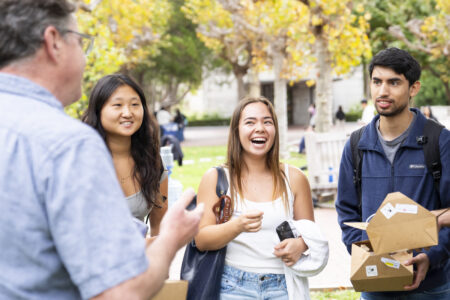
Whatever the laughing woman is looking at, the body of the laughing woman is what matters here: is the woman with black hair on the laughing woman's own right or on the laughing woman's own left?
on the laughing woman's own right

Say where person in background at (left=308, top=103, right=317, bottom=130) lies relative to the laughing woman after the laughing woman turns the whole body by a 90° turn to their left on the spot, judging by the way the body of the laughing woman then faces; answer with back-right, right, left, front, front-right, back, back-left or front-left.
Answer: left

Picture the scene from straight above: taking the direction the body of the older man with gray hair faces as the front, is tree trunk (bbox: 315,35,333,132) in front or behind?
in front

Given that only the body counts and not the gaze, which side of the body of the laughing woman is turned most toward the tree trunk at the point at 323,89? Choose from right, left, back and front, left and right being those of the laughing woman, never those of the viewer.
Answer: back

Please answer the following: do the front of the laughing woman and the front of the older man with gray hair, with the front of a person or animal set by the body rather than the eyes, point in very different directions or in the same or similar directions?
very different directions

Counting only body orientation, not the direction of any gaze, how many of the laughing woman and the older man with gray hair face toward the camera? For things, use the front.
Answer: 1

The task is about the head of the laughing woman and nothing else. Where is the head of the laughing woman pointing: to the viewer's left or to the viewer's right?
to the viewer's left

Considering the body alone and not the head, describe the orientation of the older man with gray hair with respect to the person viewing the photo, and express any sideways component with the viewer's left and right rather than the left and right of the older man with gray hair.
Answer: facing away from the viewer and to the right of the viewer

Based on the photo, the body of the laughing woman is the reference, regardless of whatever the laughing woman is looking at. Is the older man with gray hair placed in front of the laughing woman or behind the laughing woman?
in front

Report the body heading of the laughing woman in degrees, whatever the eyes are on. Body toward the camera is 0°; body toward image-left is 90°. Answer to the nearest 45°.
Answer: approximately 0°

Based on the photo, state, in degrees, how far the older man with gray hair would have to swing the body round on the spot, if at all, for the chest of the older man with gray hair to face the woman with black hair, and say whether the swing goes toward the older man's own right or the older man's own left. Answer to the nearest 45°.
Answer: approximately 45° to the older man's own left

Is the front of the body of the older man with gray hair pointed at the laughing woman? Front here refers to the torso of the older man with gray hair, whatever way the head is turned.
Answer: yes
